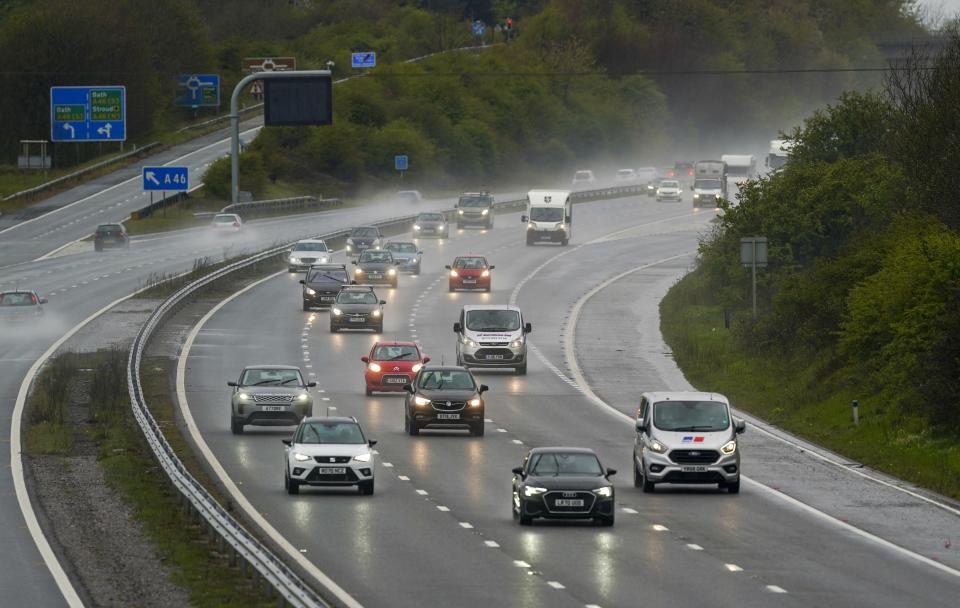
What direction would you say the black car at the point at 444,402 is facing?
toward the camera

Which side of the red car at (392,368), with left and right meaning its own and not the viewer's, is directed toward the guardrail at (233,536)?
front

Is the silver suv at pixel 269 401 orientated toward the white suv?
yes

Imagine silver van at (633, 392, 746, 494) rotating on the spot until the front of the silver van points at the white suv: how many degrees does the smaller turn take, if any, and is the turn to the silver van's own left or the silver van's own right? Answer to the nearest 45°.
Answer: approximately 90° to the silver van's own right

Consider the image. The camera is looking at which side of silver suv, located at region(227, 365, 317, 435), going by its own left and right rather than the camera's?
front

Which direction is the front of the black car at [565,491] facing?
toward the camera

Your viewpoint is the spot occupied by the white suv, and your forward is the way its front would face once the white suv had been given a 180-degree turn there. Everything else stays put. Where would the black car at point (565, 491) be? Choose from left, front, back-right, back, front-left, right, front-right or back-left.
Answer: back-right
